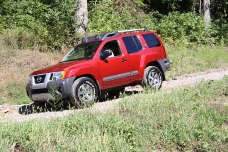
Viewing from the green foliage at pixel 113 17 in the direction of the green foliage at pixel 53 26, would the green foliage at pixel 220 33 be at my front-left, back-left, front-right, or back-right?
back-left

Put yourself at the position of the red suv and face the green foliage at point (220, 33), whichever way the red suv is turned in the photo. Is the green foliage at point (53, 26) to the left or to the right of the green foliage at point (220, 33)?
left

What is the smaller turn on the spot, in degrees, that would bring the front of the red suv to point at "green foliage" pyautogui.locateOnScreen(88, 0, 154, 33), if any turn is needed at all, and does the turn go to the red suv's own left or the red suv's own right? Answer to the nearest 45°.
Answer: approximately 135° to the red suv's own right

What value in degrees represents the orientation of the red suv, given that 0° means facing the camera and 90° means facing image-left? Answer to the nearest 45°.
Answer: approximately 45°

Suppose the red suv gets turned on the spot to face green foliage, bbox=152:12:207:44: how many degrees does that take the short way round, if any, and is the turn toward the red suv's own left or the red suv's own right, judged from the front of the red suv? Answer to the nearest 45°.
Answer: approximately 180°

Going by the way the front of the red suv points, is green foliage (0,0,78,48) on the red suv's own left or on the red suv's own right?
on the red suv's own right

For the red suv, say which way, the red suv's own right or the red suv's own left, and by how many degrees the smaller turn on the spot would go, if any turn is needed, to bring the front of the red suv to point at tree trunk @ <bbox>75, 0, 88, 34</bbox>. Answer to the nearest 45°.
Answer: approximately 135° to the red suv's own right
